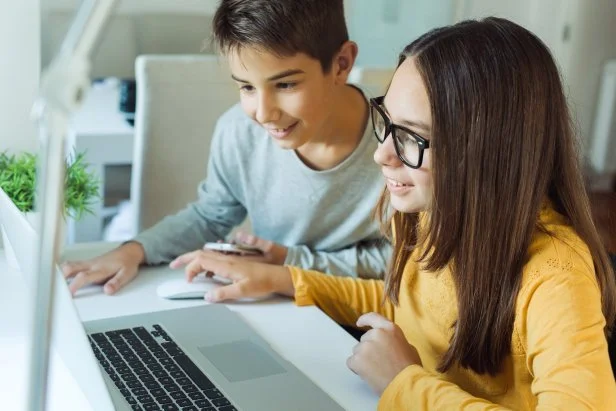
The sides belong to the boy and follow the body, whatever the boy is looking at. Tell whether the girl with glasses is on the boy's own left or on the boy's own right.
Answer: on the boy's own left

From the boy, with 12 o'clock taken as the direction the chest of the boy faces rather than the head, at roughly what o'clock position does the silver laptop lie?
The silver laptop is roughly at 11 o'clock from the boy.

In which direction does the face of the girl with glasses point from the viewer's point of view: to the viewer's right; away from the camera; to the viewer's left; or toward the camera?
to the viewer's left

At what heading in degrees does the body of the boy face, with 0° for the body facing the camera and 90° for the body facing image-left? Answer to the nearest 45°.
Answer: approximately 45°
